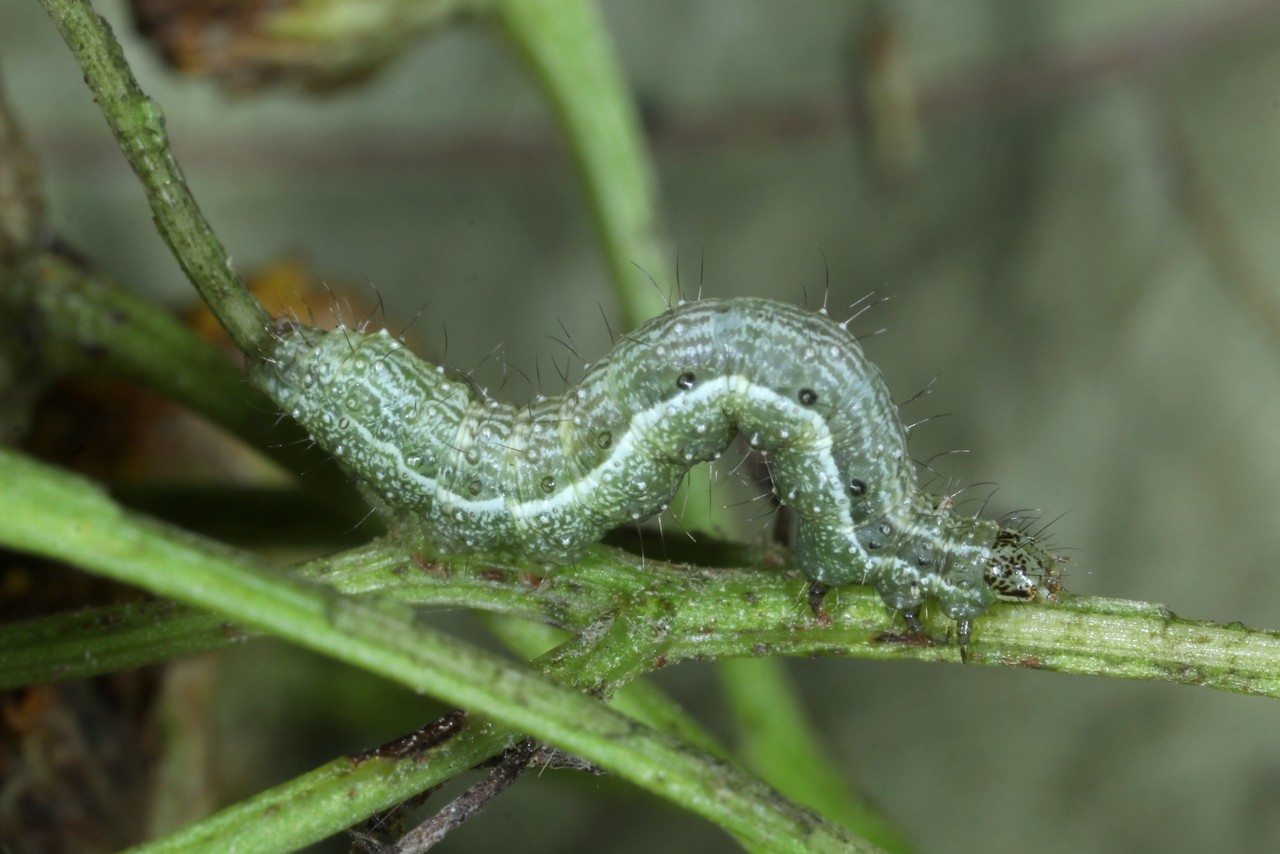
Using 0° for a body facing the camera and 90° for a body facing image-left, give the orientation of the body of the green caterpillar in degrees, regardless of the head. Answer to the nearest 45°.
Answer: approximately 270°
